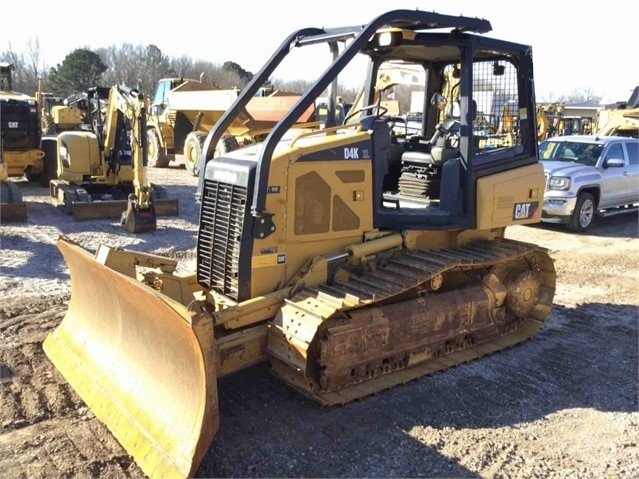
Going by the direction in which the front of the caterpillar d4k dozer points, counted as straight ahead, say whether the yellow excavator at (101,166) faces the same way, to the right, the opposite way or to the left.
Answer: to the left

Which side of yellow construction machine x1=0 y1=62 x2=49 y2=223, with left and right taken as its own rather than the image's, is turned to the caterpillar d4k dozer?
back

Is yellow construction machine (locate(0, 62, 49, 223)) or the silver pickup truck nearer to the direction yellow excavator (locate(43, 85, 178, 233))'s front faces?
the silver pickup truck

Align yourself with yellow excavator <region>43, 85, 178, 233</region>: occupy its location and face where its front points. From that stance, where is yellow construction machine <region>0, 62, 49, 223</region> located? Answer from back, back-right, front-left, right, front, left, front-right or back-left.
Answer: back

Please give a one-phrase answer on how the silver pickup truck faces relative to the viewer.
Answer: facing the viewer and to the left of the viewer

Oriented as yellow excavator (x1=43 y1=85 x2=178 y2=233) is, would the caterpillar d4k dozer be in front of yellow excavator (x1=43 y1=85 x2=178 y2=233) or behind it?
in front

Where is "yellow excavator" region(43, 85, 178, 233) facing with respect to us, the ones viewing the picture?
facing the viewer and to the right of the viewer

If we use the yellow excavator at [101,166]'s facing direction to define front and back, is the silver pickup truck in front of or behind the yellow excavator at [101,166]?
in front

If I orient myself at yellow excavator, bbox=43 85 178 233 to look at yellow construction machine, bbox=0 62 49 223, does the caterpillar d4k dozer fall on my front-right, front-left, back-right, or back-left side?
back-left

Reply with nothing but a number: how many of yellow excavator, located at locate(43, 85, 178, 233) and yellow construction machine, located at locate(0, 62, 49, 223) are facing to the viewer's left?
0

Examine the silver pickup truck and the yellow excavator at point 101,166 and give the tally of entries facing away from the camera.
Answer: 0

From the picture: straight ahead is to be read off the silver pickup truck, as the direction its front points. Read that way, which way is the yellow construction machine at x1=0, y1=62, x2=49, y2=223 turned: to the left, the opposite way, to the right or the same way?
to the right
